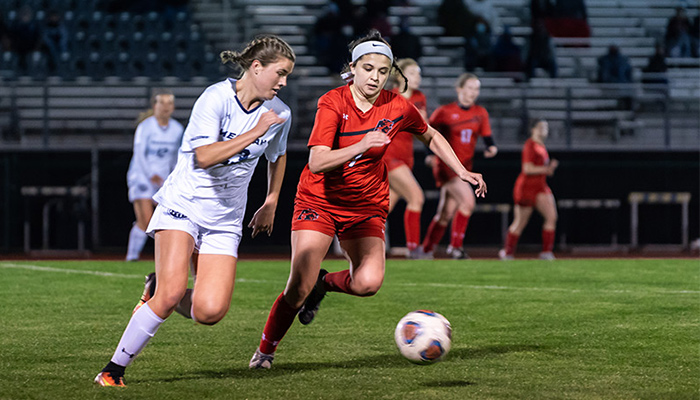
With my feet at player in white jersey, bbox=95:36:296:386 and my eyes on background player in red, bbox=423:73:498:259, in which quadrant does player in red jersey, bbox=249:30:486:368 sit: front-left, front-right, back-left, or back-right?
front-right

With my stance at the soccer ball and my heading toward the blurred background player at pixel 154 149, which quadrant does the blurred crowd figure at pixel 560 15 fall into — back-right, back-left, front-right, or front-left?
front-right

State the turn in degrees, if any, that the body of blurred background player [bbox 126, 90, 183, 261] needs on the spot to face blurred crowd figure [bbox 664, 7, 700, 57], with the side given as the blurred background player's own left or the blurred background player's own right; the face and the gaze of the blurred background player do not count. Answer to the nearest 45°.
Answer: approximately 90° to the blurred background player's own left

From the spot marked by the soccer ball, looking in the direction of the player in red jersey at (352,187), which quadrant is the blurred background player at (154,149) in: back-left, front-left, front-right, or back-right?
front-right

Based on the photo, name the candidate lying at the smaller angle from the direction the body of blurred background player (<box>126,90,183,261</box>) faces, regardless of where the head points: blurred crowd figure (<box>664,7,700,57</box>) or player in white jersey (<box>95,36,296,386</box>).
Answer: the player in white jersey

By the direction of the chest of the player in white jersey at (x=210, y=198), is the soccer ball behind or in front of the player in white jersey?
in front

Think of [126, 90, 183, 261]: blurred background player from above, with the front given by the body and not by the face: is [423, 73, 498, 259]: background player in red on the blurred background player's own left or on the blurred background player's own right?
on the blurred background player's own left

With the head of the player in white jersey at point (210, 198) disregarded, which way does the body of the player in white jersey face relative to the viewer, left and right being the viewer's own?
facing the viewer and to the right of the viewer

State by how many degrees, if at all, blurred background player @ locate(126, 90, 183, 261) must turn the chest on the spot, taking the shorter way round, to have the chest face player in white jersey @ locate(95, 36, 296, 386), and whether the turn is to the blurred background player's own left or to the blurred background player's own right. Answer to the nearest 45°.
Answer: approximately 45° to the blurred background player's own right

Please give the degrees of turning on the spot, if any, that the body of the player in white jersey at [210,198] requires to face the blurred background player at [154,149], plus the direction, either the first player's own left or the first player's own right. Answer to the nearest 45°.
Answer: approximately 135° to the first player's own left

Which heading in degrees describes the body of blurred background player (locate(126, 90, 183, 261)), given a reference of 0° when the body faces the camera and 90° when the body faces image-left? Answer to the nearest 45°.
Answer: approximately 315°

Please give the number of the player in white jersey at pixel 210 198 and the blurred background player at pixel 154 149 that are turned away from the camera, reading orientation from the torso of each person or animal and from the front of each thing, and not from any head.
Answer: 0

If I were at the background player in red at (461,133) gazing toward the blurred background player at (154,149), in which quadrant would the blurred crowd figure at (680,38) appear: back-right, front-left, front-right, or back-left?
back-right

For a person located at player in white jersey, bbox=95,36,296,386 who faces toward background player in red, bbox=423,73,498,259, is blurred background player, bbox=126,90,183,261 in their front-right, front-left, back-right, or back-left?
front-left

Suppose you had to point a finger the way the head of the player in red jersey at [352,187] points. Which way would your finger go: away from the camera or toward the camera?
toward the camera
